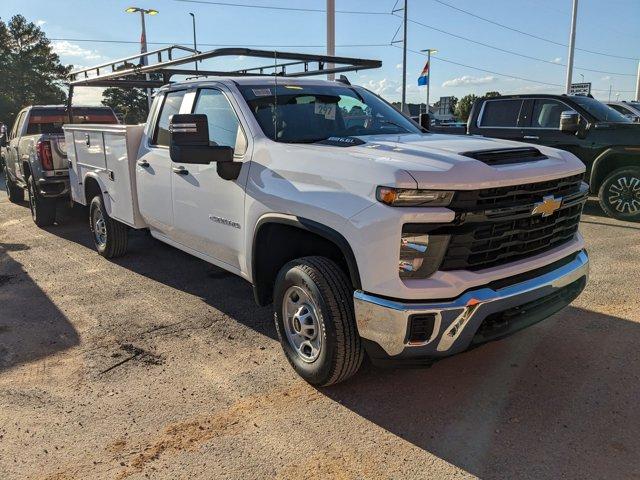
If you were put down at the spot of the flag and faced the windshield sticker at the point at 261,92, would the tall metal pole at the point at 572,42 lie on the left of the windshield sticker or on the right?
left

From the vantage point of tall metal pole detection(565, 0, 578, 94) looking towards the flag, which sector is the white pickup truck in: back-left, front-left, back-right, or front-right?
back-left

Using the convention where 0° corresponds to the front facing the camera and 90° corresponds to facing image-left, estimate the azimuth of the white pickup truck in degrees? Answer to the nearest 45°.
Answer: approximately 315°

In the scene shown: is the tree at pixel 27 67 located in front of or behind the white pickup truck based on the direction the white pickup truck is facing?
behind

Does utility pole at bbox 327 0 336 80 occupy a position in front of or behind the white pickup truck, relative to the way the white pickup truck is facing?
behind

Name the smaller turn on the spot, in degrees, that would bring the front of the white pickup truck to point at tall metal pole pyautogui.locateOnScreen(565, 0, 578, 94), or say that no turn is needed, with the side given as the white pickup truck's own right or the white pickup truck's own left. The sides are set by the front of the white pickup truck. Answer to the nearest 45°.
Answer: approximately 90° to the white pickup truck's own left

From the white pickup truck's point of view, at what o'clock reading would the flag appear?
The flag is roughly at 8 o'clock from the white pickup truck.

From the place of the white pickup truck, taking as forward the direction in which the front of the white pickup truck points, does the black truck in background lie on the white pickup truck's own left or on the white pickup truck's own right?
on the white pickup truck's own left
